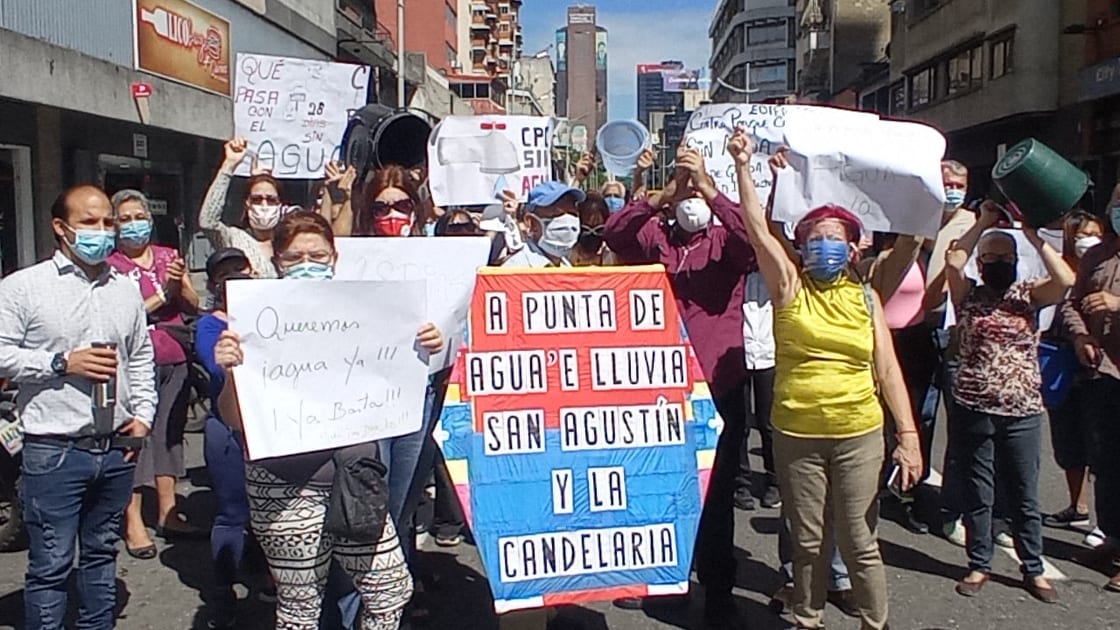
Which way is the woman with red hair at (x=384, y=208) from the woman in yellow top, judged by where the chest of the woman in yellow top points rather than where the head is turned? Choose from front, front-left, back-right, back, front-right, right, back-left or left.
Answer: right

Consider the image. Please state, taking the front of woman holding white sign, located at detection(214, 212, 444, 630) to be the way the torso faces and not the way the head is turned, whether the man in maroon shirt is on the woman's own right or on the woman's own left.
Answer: on the woman's own left

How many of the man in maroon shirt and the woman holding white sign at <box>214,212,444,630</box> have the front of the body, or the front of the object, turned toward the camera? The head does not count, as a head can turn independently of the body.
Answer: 2

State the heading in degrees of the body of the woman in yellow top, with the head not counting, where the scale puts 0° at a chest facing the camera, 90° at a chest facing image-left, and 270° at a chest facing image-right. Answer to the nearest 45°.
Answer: approximately 0°

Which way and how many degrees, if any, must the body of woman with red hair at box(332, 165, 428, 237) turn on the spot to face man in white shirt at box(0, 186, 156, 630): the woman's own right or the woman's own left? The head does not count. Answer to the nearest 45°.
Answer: approximately 45° to the woman's own right

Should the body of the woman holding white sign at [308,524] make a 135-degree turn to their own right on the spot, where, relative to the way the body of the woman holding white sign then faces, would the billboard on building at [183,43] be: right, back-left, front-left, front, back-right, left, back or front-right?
front-right

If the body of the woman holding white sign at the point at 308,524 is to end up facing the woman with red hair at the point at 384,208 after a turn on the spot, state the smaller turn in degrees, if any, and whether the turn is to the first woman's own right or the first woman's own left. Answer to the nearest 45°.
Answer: approximately 180°

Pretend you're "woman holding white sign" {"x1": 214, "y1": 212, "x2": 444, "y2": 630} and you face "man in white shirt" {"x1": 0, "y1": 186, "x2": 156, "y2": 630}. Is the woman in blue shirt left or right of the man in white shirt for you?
right

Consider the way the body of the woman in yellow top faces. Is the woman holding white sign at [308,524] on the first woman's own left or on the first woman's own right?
on the first woman's own right

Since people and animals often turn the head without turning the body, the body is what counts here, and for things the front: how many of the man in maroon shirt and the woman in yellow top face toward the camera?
2
